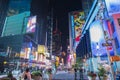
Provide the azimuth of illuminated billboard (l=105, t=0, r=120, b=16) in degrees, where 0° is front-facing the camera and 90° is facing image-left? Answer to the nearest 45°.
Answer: approximately 45°

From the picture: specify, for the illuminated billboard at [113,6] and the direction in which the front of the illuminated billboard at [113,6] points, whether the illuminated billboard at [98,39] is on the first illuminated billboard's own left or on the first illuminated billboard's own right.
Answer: on the first illuminated billboard's own right
